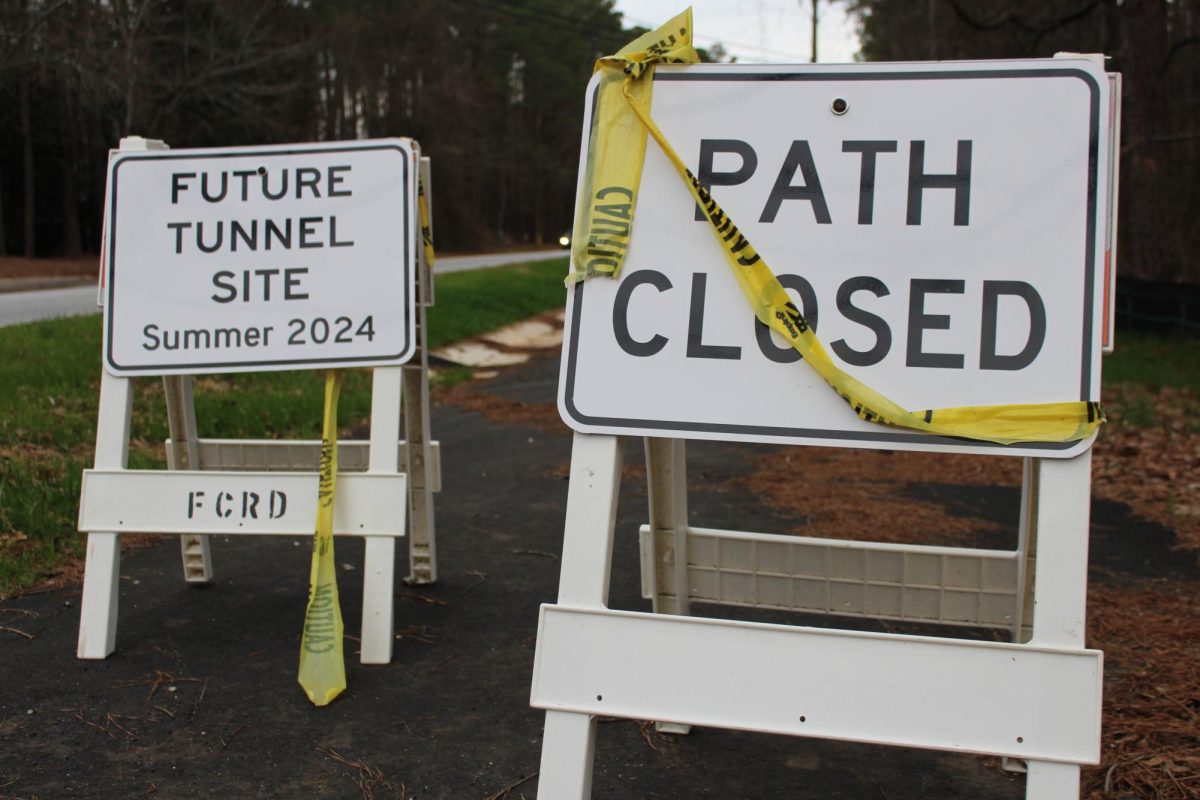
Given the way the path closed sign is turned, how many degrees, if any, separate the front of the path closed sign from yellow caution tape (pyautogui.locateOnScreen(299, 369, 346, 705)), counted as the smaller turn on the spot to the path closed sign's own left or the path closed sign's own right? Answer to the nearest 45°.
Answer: approximately 135° to the path closed sign's own right

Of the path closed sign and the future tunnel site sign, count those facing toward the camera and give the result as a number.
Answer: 2

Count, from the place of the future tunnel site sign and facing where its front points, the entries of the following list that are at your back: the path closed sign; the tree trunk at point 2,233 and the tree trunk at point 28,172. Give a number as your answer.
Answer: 2

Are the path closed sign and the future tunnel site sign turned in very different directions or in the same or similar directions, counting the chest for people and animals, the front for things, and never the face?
same or similar directions

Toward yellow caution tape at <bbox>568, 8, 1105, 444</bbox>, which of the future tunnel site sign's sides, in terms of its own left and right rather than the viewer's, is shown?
front

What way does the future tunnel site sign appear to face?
toward the camera

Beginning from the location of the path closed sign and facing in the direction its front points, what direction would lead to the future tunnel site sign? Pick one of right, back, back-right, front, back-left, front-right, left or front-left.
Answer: back-right
